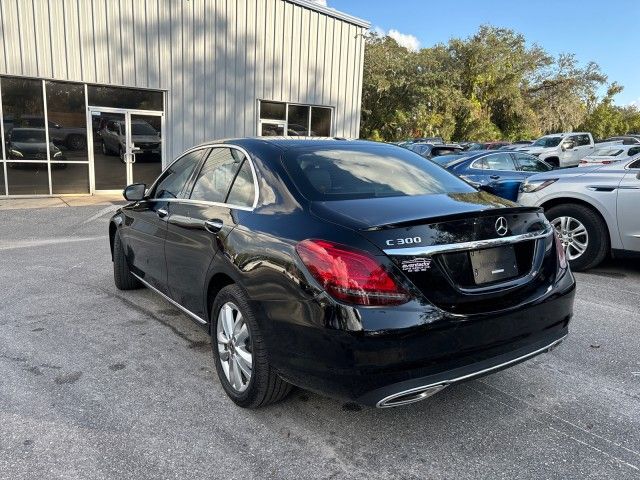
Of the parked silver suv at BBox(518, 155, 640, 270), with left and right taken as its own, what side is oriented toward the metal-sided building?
front

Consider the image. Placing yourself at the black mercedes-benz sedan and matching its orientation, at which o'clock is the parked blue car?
The parked blue car is roughly at 2 o'clock from the black mercedes-benz sedan.

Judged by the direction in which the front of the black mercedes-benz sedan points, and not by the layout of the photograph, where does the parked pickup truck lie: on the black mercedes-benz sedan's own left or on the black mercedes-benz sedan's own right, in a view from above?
on the black mercedes-benz sedan's own right

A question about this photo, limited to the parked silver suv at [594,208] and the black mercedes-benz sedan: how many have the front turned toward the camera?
0

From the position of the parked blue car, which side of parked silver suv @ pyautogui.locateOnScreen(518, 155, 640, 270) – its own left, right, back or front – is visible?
right

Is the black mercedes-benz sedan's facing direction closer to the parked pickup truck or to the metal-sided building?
the metal-sided building

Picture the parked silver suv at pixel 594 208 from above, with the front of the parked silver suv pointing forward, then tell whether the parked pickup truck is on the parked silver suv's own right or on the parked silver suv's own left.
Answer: on the parked silver suv's own right

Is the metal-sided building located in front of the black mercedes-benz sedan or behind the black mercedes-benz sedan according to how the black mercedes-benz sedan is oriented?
in front

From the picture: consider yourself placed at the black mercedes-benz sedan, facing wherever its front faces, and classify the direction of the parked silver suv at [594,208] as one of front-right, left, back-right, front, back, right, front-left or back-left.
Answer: right

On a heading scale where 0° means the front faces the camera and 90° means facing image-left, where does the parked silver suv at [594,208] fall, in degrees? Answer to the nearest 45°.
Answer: approximately 90°

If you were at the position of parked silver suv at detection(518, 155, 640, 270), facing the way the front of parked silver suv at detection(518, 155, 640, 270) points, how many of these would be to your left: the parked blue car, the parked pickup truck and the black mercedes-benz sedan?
1

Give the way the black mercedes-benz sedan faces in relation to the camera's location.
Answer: facing away from the viewer and to the left of the viewer

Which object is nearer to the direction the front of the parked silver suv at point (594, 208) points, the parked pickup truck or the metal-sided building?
the metal-sided building
